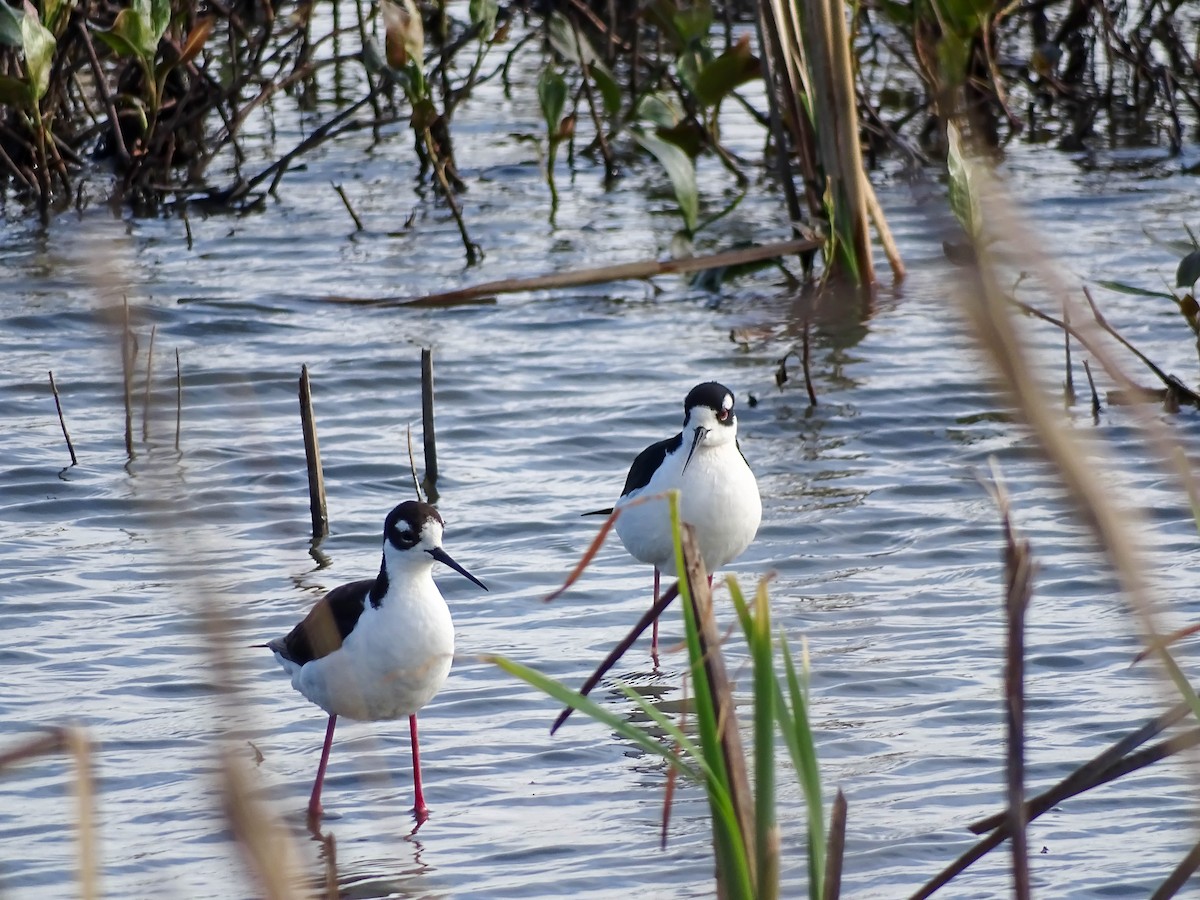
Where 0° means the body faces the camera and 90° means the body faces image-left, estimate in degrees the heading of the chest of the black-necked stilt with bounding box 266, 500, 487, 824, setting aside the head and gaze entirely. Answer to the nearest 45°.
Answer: approximately 315°

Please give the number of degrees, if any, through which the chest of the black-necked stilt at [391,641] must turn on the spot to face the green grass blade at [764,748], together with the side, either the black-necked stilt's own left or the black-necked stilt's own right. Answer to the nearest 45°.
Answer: approximately 45° to the black-necked stilt's own right

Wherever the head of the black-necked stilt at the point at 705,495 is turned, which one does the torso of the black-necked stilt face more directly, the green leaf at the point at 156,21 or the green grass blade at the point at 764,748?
the green grass blade

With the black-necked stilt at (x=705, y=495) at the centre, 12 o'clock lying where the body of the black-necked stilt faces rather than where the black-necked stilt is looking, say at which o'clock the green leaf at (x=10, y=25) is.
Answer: The green leaf is roughly at 6 o'clock from the black-necked stilt.

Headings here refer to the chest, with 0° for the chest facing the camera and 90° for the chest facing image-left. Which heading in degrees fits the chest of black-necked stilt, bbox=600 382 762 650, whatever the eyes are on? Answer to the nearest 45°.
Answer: approximately 315°

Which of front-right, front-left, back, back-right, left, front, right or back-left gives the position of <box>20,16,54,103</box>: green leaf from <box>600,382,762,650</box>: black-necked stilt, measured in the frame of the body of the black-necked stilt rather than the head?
back

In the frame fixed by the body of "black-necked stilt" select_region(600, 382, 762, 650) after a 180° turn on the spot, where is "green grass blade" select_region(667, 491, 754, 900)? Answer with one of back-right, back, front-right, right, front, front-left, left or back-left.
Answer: back-left

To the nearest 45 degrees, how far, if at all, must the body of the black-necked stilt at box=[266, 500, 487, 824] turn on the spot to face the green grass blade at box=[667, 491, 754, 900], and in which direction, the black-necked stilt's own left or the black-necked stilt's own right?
approximately 45° to the black-necked stilt's own right

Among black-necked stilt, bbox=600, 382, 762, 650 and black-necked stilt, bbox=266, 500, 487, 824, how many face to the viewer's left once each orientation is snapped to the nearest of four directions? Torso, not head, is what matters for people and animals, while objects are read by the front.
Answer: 0

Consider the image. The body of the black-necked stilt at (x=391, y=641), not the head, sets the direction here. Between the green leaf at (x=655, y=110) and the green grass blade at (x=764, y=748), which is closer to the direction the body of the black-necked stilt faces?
the green grass blade
